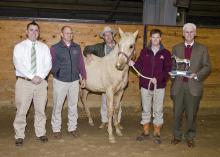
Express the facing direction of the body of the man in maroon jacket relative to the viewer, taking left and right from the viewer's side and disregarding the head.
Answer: facing the viewer

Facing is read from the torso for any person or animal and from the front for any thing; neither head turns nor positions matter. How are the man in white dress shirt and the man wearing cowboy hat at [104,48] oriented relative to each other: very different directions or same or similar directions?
same or similar directions

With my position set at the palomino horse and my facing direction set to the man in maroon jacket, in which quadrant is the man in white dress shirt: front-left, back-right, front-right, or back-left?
back-right

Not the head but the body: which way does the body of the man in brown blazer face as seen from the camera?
toward the camera

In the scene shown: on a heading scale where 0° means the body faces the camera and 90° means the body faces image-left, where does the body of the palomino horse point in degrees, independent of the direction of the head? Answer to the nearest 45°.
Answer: approximately 315°

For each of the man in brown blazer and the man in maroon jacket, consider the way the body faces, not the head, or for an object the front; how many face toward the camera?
2

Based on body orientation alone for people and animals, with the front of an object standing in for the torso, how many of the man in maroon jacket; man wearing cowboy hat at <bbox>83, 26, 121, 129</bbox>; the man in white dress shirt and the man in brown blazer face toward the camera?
4

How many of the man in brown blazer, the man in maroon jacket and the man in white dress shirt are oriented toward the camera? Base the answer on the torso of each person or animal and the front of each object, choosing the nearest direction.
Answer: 3

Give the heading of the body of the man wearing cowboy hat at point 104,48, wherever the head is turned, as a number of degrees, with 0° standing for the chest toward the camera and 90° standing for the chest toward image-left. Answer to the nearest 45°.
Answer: approximately 0°

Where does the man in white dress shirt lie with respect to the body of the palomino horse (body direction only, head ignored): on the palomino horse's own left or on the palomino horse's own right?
on the palomino horse's own right

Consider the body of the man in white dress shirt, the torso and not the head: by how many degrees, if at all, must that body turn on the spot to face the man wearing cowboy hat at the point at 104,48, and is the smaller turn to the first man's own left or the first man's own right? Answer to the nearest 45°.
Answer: approximately 135° to the first man's own left

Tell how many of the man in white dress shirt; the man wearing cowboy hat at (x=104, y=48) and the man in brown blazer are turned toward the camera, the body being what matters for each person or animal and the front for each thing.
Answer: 3

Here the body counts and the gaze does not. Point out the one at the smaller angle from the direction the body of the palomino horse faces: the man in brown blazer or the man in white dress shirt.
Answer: the man in brown blazer

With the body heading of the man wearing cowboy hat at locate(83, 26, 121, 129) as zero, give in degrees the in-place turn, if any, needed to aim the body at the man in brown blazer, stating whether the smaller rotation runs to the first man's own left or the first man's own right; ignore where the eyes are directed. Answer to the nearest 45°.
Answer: approximately 45° to the first man's own left

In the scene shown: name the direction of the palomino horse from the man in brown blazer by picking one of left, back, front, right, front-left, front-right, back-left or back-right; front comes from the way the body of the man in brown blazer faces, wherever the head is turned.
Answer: right
